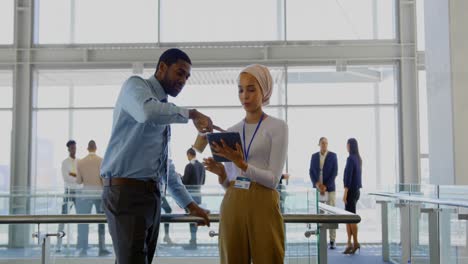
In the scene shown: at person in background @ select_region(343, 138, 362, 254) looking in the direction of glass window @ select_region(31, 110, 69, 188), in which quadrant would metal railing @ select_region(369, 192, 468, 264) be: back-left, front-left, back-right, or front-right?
back-left

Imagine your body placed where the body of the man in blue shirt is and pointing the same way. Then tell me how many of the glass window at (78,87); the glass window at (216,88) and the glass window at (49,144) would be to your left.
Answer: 3

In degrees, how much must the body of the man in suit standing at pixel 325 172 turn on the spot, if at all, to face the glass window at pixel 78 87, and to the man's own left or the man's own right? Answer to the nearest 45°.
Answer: approximately 90° to the man's own right

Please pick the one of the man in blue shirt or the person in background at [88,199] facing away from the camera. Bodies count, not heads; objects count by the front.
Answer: the person in background

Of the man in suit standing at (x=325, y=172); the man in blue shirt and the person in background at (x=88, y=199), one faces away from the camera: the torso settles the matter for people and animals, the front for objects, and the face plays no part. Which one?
the person in background

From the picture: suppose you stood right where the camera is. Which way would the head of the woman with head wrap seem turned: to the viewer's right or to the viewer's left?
to the viewer's left

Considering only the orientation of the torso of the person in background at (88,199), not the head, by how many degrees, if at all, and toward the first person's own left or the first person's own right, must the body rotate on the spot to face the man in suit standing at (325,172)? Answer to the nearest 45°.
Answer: approximately 45° to the first person's own right

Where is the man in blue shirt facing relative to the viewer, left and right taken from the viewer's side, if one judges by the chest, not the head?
facing to the right of the viewer

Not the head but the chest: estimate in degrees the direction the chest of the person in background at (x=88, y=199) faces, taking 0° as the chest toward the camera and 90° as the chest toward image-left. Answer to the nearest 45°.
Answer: approximately 180°
